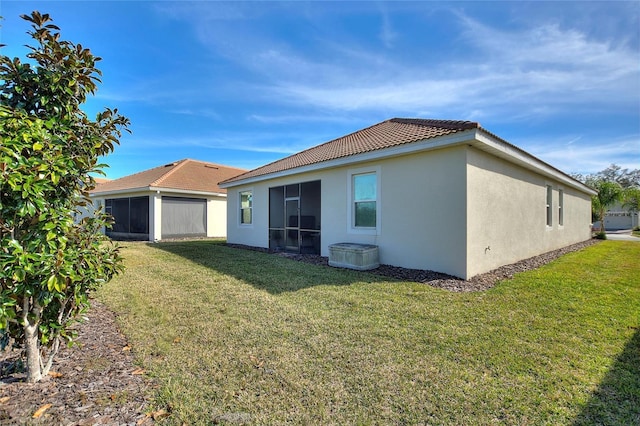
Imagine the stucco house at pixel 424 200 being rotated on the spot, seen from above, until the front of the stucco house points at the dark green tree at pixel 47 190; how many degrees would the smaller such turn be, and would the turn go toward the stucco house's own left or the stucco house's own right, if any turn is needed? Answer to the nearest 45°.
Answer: approximately 180°

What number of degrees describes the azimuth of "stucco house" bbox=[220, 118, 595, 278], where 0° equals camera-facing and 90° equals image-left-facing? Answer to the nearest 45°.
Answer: approximately 225°

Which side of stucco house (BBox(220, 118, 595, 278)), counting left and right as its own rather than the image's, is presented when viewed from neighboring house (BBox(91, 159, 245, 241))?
left

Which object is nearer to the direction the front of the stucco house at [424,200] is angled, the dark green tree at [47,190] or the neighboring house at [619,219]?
the neighboring house
